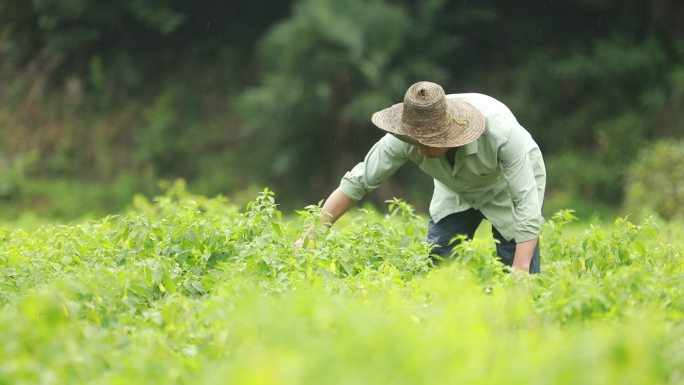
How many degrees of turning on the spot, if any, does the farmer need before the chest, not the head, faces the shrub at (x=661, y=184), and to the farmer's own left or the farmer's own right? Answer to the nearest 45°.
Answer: approximately 180°

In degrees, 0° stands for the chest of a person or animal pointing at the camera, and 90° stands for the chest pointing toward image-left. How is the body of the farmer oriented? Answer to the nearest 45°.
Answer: approximately 45°
